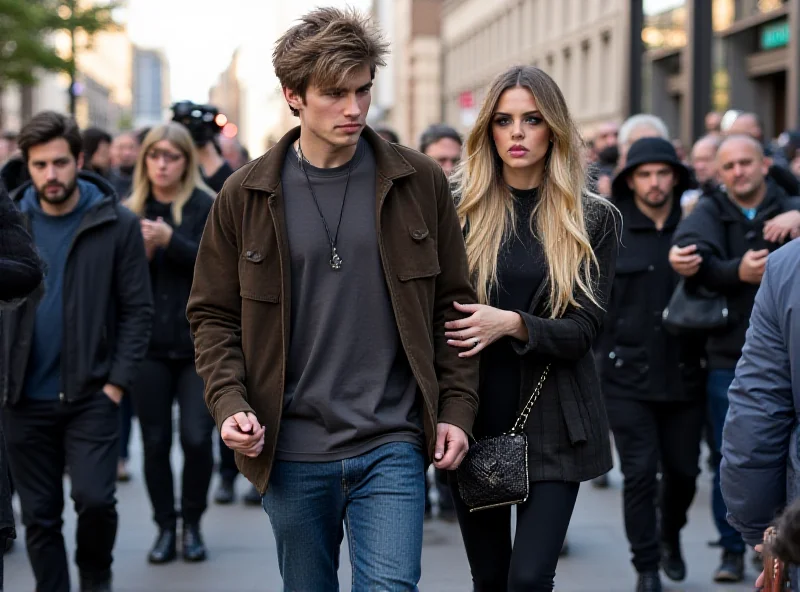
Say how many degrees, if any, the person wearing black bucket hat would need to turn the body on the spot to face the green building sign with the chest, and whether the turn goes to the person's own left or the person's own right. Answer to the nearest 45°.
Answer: approximately 180°

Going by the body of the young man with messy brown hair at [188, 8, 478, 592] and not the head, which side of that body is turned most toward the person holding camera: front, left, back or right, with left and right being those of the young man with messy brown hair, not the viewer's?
back

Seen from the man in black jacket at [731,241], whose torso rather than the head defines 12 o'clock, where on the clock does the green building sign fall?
The green building sign is roughly at 6 o'clock from the man in black jacket.

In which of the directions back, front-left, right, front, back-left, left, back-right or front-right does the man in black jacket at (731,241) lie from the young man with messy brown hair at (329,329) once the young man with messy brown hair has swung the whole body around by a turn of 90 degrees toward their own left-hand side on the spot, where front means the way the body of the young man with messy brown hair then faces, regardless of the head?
front-left

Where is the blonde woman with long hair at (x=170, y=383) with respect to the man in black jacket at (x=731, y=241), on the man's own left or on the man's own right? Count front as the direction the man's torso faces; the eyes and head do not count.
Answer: on the man's own right

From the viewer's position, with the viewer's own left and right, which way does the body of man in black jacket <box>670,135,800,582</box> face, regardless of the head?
facing the viewer

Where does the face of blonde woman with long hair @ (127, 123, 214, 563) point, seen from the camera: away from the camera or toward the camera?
toward the camera

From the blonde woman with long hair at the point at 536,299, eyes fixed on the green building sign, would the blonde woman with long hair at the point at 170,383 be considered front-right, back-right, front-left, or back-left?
front-left
